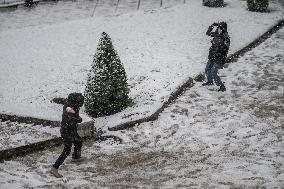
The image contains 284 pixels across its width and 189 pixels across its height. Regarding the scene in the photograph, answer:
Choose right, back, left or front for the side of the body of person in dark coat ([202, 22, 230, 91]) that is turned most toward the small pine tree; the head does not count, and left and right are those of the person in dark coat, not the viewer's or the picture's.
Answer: front

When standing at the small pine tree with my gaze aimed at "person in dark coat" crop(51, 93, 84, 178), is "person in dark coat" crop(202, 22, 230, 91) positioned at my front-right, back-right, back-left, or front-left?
back-left

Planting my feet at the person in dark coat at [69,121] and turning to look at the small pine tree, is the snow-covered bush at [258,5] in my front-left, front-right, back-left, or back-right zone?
front-right

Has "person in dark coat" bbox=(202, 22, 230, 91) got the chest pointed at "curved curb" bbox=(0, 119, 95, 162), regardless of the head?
yes

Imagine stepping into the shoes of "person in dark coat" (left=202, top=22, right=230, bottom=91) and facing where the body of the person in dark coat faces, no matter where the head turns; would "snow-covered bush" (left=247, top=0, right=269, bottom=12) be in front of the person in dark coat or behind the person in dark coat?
behind

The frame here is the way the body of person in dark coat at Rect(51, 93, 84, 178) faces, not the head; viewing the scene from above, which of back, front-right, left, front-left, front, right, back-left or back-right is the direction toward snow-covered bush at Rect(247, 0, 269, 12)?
front-left

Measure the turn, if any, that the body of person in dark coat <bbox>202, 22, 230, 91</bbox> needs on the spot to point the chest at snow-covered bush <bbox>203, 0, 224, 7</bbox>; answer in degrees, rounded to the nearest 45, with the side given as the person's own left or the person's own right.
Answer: approximately 135° to the person's own right

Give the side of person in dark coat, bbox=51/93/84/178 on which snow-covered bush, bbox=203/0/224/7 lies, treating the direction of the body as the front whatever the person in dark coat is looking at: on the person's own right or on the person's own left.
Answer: on the person's own left

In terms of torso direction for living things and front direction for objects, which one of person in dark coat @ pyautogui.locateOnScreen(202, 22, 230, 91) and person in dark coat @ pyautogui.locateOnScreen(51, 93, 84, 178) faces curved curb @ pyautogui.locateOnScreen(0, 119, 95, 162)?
person in dark coat @ pyautogui.locateOnScreen(202, 22, 230, 91)

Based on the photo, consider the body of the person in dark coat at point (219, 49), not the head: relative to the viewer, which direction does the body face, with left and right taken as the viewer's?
facing the viewer and to the left of the viewer

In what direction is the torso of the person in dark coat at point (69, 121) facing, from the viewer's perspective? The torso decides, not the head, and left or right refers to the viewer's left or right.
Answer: facing to the right of the viewer

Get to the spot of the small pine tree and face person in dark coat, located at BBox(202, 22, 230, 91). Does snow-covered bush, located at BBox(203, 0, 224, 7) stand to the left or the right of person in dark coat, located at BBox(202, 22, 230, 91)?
left
